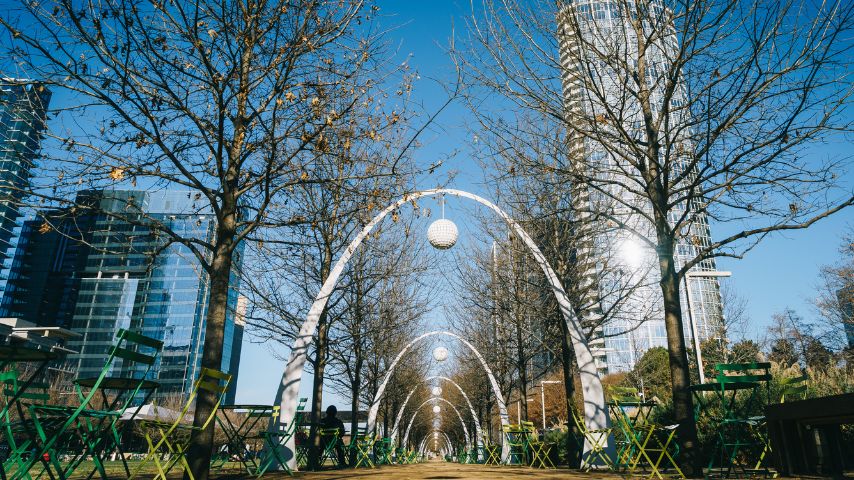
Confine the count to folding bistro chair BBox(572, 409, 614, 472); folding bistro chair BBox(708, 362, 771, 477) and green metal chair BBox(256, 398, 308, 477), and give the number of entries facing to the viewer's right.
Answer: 1

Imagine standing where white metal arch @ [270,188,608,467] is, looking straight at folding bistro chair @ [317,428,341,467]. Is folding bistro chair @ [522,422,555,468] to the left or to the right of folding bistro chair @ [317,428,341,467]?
right
